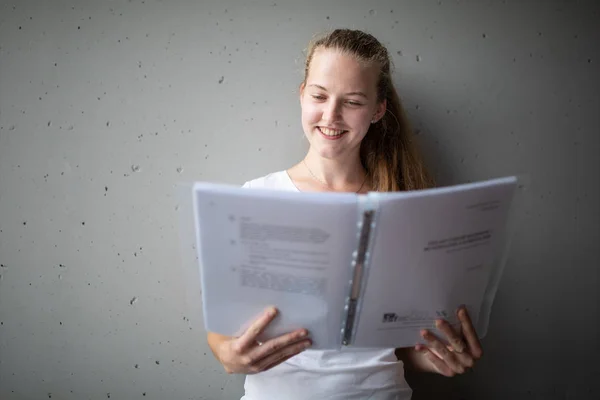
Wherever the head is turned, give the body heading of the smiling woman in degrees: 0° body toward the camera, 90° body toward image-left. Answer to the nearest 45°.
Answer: approximately 0°
